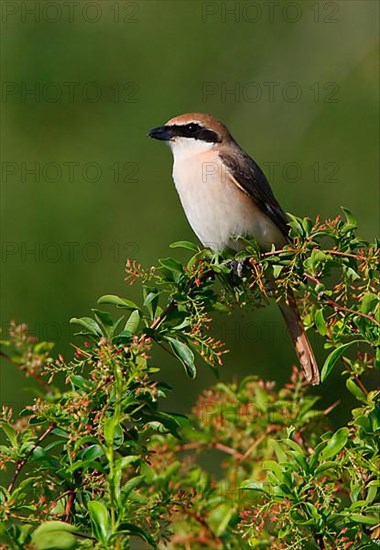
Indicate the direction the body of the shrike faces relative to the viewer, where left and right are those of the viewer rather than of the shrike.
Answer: facing the viewer and to the left of the viewer
